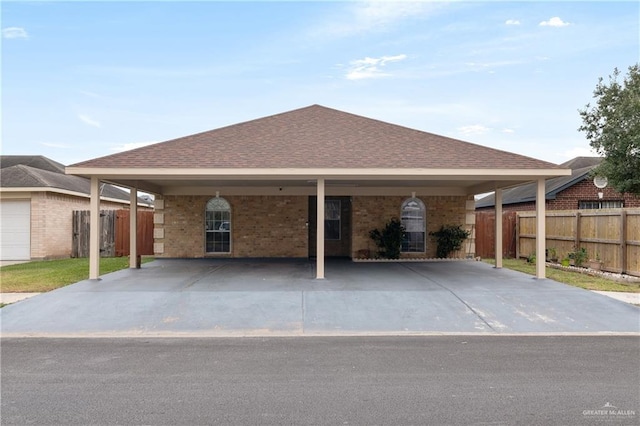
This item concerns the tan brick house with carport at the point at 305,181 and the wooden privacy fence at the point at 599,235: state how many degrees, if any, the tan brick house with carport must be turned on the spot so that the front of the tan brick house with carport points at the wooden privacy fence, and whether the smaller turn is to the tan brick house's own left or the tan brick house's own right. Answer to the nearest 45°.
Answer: approximately 90° to the tan brick house's own left

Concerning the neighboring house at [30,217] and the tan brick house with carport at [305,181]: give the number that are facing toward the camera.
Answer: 2

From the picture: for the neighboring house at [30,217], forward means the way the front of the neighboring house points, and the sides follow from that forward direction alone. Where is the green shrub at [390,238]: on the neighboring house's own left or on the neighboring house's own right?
on the neighboring house's own left

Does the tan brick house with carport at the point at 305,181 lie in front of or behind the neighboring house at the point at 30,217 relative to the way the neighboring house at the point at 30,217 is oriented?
in front

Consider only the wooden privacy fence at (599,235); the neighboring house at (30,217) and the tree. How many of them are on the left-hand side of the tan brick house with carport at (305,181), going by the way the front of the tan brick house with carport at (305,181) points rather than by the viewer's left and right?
2

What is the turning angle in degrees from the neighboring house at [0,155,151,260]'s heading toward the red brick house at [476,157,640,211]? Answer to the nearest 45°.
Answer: approximately 90° to its left

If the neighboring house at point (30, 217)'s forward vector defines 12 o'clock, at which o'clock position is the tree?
The tree is roughly at 10 o'clock from the neighboring house.

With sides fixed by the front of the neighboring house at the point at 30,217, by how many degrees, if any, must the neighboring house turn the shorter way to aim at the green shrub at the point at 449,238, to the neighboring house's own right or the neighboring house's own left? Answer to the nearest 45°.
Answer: approximately 45° to the neighboring house's own left

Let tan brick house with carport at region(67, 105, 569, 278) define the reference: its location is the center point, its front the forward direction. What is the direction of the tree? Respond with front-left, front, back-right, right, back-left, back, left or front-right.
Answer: left

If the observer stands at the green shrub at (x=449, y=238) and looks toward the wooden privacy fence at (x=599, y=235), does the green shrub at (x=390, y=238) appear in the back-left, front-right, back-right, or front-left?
back-right

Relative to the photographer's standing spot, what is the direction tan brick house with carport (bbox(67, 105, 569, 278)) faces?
facing the viewer
